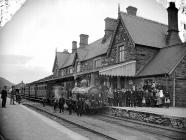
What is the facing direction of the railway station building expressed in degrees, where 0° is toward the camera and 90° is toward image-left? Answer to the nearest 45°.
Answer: approximately 45°
